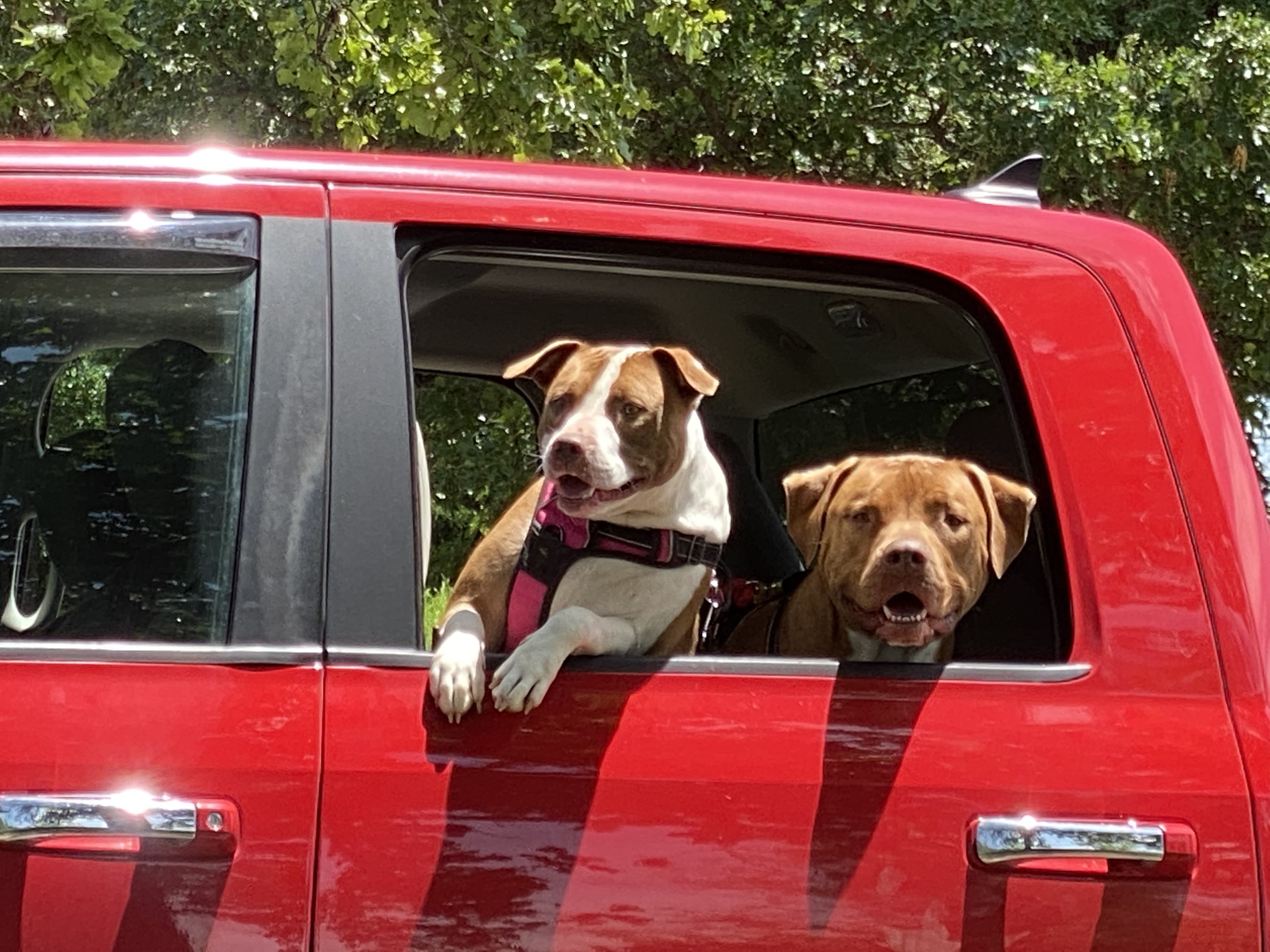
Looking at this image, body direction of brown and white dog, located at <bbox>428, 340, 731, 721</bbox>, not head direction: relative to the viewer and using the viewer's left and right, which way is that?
facing the viewer and to the left of the viewer

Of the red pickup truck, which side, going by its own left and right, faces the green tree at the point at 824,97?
right

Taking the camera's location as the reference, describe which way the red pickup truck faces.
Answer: facing to the left of the viewer
